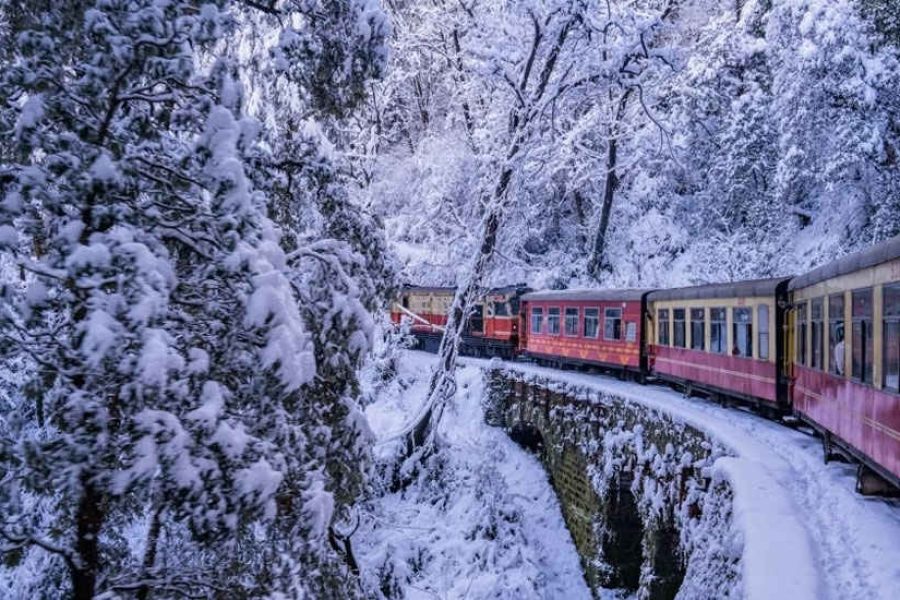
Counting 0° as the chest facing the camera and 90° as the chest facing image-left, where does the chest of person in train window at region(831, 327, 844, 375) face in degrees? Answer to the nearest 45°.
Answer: approximately 90°

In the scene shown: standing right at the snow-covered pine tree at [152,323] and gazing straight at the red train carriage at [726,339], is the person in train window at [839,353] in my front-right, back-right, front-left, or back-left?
front-right

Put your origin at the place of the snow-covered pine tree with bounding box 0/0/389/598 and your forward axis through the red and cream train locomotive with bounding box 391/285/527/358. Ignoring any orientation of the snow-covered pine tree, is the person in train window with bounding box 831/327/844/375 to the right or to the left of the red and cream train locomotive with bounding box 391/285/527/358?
right

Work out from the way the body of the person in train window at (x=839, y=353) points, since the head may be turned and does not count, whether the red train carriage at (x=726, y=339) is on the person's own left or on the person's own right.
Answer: on the person's own right

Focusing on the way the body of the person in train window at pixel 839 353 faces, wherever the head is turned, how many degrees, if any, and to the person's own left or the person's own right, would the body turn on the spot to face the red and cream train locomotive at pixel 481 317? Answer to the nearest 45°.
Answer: approximately 45° to the person's own right
